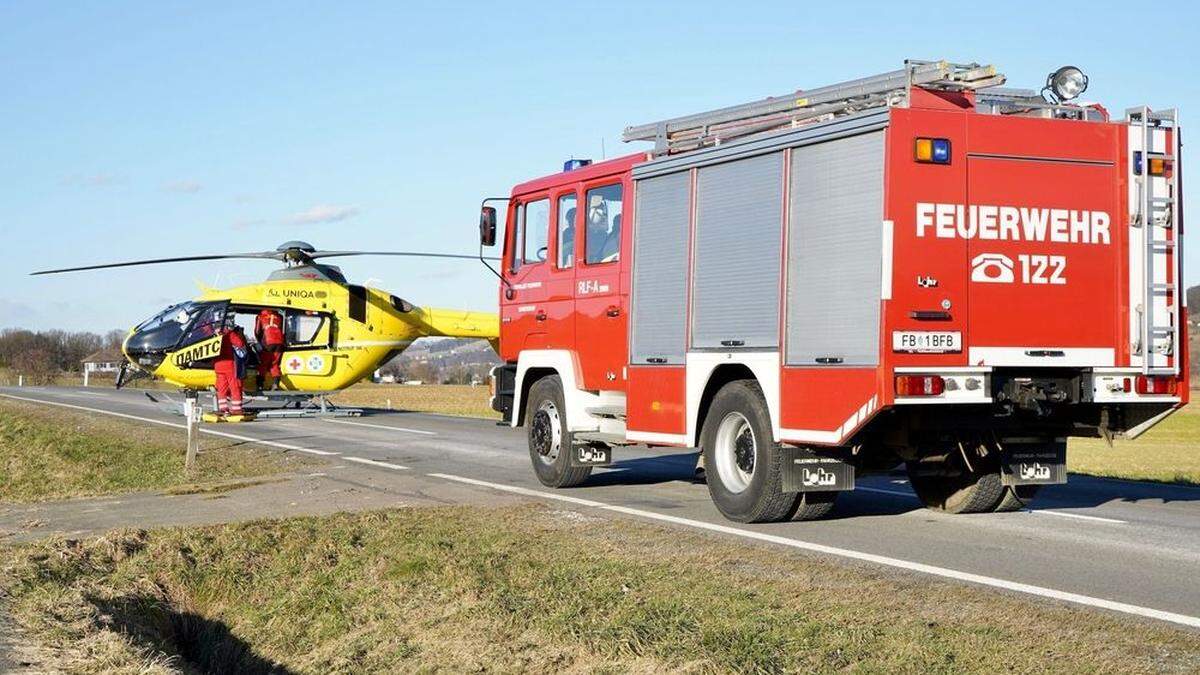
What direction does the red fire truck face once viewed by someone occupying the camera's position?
facing away from the viewer and to the left of the viewer

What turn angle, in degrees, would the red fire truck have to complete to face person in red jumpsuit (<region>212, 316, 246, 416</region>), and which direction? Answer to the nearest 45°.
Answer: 0° — it already faces them
